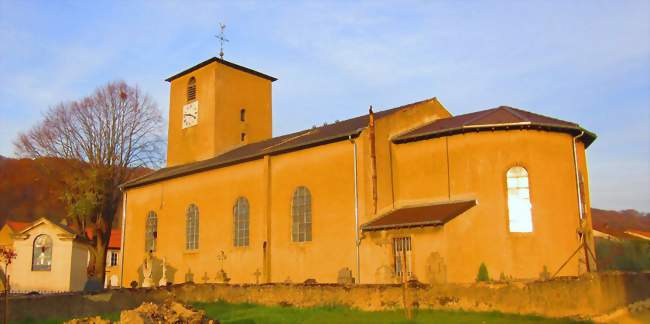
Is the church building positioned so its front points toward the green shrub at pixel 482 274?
no

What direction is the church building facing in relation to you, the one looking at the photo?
facing away from the viewer and to the left of the viewer
